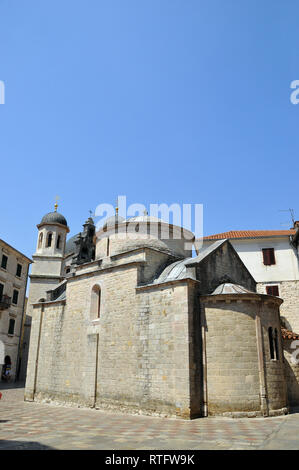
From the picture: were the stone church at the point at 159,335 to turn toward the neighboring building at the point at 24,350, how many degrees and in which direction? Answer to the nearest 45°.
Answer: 0° — it already faces it

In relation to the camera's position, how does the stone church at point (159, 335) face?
facing away from the viewer and to the left of the viewer

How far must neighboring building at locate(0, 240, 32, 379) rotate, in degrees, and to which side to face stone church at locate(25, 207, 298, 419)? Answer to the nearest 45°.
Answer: approximately 45° to its right

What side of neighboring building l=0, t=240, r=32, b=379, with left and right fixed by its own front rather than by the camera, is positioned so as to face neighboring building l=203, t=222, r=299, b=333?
front

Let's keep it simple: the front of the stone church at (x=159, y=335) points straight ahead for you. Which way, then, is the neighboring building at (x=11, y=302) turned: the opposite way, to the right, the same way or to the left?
the opposite way

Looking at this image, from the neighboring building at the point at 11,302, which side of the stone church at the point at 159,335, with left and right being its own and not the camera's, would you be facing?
front

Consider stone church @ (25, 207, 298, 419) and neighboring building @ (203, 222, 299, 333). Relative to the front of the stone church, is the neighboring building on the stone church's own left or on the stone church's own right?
on the stone church's own right
